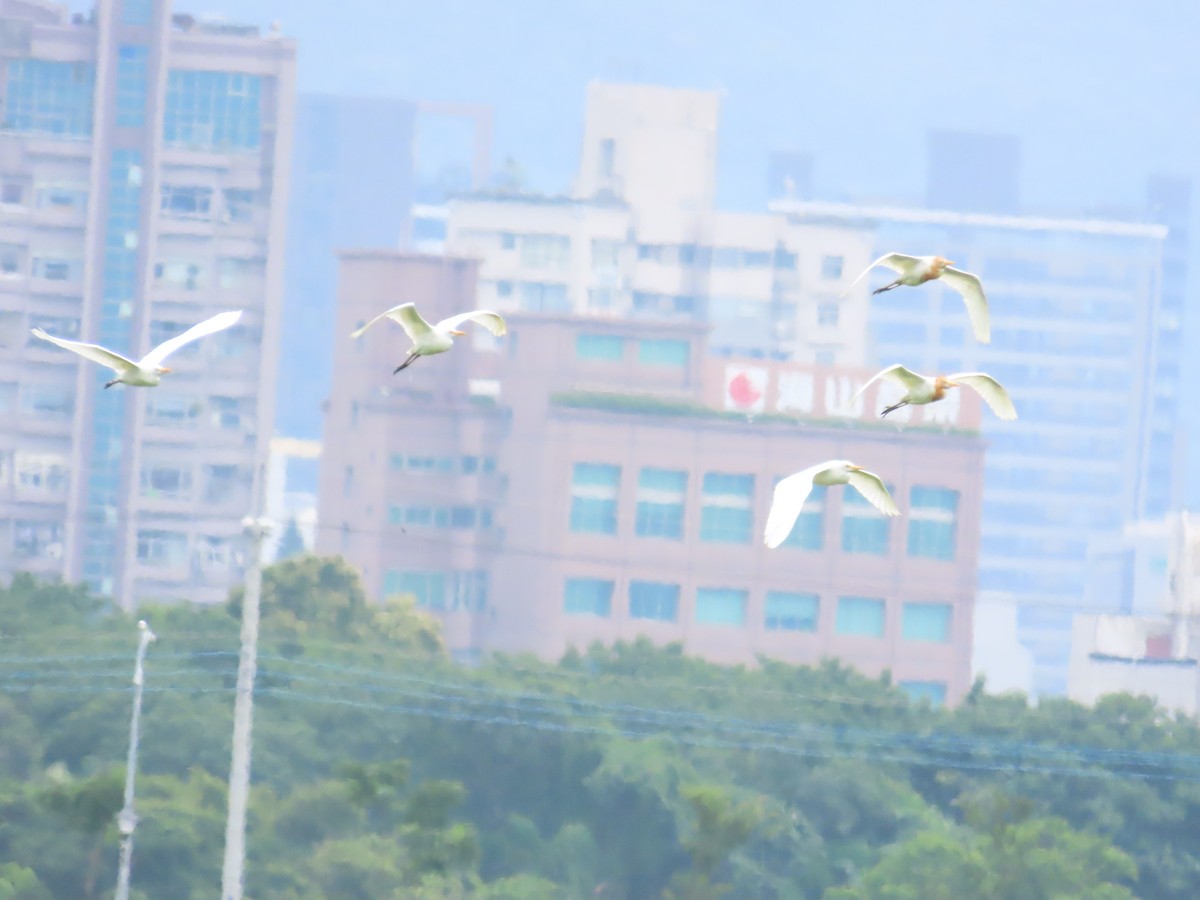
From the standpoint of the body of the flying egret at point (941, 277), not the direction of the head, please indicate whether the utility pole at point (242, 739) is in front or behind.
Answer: behind

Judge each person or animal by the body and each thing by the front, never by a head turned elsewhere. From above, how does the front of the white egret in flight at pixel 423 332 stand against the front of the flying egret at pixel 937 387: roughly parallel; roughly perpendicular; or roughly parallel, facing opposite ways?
roughly parallel

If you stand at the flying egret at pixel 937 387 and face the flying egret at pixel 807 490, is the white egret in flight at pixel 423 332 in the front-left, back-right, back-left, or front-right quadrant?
front-right

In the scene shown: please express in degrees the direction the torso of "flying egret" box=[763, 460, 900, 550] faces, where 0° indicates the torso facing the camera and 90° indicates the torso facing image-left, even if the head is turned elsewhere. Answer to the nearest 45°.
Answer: approximately 315°

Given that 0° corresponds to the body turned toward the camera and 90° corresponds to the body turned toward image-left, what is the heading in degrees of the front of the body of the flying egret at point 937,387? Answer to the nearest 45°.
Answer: approximately 315°

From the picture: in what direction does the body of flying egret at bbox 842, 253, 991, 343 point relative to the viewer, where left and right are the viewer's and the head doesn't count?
facing the viewer and to the right of the viewer

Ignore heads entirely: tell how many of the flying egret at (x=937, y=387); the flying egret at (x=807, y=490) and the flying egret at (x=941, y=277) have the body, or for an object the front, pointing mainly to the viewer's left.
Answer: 0

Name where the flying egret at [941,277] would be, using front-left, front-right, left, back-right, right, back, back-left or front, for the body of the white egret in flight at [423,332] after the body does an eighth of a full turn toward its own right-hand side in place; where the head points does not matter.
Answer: left

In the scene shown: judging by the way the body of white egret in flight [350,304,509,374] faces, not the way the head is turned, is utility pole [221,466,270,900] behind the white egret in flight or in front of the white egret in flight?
behind

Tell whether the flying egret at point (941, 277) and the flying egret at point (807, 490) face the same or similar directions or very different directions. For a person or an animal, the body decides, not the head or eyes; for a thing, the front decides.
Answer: same or similar directions
